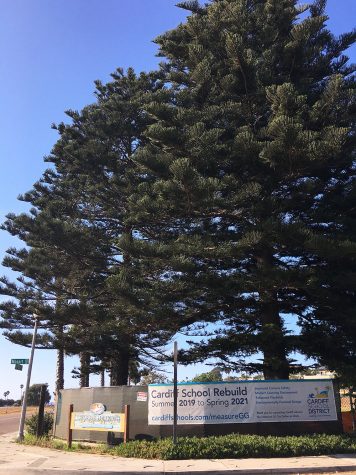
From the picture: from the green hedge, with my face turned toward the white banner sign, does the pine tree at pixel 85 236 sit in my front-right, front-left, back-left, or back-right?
front-left

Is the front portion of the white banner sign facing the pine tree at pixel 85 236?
no

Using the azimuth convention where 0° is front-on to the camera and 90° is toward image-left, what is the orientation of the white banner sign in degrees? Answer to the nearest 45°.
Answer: approximately 0°

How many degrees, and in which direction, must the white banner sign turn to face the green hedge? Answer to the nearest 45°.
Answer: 0° — it already faces it
